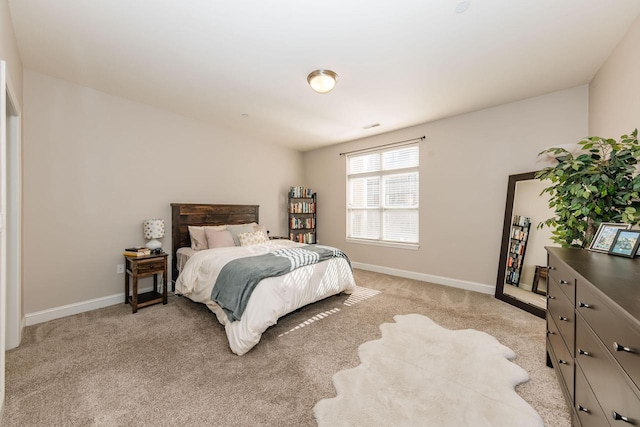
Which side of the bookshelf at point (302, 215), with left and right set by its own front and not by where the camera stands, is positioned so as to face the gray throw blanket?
front

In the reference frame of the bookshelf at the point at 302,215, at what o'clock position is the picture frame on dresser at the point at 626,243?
The picture frame on dresser is roughly at 11 o'clock from the bookshelf.

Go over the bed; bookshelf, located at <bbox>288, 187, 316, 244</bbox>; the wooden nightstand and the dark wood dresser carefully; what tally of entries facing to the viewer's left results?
1

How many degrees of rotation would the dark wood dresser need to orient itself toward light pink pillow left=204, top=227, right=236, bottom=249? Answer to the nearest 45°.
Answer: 0° — it already faces it

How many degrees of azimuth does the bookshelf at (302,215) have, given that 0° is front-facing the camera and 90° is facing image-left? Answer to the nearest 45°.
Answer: approximately 0°

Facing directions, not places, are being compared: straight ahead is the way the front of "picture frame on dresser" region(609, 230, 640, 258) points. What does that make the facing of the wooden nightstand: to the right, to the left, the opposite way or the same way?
the opposite way

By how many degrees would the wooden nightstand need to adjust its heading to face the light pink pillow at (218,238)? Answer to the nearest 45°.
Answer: approximately 45° to its left

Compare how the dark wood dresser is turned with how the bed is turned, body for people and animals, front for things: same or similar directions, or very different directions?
very different directions

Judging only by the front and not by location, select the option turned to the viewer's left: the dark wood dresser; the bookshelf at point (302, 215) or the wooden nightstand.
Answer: the dark wood dresser

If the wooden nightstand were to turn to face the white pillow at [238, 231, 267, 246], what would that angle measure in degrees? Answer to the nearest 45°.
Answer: approximately 45° to its left

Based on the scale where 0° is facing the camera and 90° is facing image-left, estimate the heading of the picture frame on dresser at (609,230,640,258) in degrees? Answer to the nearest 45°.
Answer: approximately 45°

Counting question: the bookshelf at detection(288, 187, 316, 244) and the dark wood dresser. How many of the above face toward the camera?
1

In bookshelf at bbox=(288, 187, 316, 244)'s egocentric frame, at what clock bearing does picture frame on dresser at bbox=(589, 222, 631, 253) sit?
The picture frame on dresser is roughly at 11 o'clock from the bookshelf.

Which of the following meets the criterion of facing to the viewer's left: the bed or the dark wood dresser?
the dark wood dresser

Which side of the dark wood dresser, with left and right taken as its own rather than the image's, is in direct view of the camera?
left
